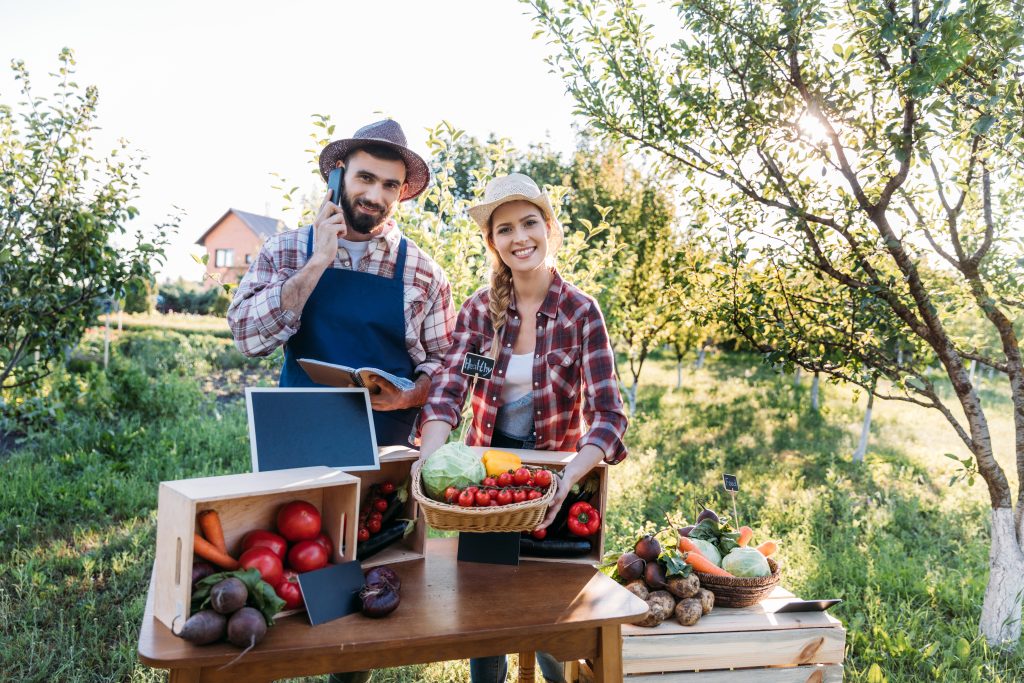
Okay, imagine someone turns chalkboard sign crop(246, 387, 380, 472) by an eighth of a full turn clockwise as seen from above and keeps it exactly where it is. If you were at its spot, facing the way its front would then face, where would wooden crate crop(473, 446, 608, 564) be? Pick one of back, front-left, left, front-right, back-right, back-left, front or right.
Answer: back-left

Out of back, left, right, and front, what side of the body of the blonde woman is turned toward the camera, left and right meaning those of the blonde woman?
front

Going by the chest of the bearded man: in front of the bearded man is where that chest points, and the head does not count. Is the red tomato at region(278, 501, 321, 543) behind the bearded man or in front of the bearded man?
in front

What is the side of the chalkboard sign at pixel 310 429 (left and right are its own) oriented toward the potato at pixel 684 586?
left

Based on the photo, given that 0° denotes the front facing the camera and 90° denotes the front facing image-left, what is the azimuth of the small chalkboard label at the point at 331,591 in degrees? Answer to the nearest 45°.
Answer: approximately 315°

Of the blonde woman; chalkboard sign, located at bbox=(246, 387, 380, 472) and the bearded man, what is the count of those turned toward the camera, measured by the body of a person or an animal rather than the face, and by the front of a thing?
3

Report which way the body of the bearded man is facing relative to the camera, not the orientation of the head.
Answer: toward the camera

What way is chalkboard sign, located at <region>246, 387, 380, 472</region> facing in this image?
toward the camera

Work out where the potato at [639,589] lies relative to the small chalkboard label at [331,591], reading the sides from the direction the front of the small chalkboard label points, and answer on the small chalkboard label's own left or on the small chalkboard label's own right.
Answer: on the small chalkboard label's own left
